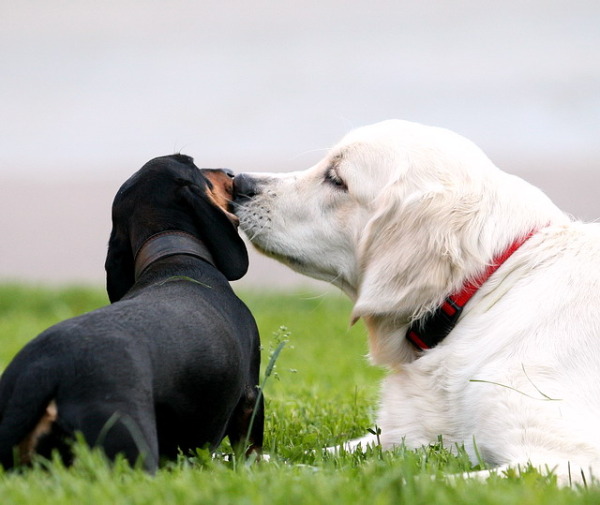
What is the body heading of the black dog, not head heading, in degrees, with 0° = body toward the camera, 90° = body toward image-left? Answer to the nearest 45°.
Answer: approximately 225°

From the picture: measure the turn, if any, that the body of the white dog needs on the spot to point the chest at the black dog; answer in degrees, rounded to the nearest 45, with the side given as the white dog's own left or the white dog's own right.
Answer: approximately 45° to the white dog's own left

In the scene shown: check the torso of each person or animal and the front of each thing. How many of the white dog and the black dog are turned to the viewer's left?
1

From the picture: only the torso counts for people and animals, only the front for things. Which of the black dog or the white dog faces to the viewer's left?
the white dog

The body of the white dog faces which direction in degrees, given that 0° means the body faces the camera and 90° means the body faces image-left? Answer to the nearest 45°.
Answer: approximately 90°

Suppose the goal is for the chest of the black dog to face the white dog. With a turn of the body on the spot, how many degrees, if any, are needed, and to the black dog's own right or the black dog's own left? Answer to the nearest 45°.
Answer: approximately 45° to the black dog's own right
